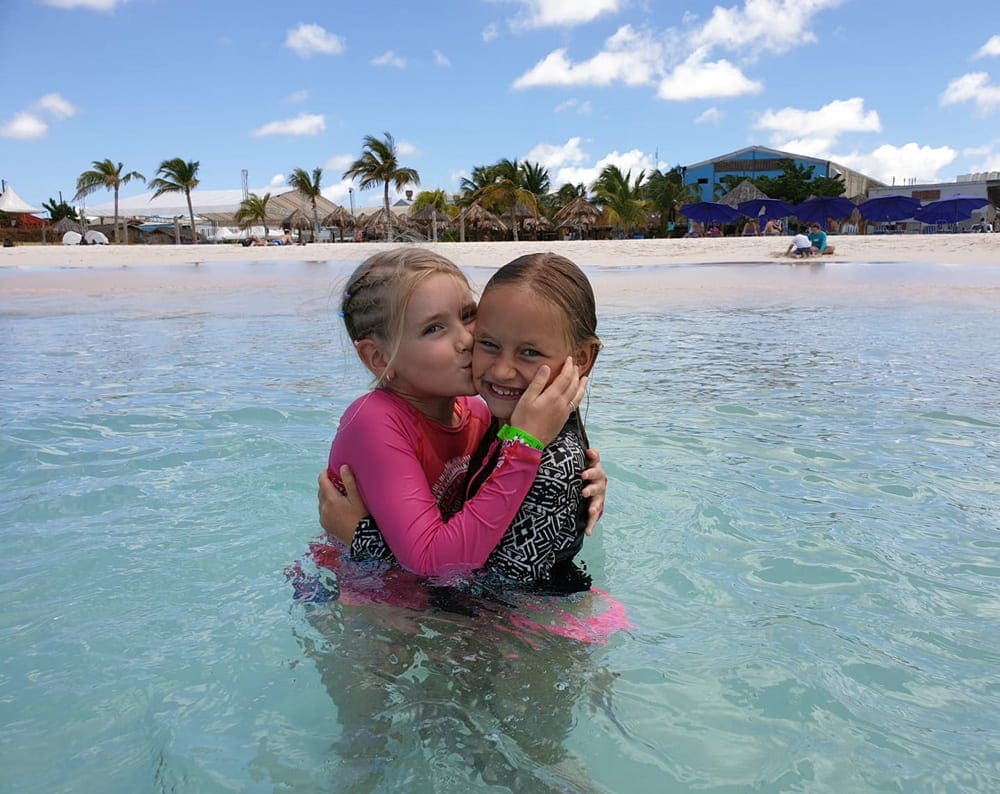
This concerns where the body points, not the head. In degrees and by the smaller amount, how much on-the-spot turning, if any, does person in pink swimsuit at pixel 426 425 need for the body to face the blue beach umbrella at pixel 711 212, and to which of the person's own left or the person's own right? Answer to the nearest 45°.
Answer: approximately 135° to the person's own left

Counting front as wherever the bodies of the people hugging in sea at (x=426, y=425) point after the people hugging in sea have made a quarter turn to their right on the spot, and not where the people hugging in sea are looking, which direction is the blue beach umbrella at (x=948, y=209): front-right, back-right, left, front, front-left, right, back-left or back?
back

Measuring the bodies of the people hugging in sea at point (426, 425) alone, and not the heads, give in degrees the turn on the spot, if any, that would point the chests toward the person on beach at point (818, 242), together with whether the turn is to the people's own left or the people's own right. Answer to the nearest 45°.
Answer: approximately 90° to the people's own left

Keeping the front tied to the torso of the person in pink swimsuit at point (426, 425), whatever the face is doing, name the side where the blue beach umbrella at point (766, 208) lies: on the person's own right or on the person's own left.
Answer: on the person's own left

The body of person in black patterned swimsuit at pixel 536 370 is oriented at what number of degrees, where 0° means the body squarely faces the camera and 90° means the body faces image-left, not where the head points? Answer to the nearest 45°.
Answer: approximately 45°

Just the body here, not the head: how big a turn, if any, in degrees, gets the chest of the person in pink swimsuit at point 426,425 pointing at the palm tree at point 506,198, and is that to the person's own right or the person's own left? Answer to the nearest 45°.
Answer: approximately 135° to the person's own left

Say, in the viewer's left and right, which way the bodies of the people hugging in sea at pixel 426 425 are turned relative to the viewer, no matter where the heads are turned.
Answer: facing the viewer and to the right of the viewer

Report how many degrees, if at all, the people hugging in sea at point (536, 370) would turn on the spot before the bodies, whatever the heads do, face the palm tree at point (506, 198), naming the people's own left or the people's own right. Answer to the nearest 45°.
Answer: approximately 135° to the people's own right
